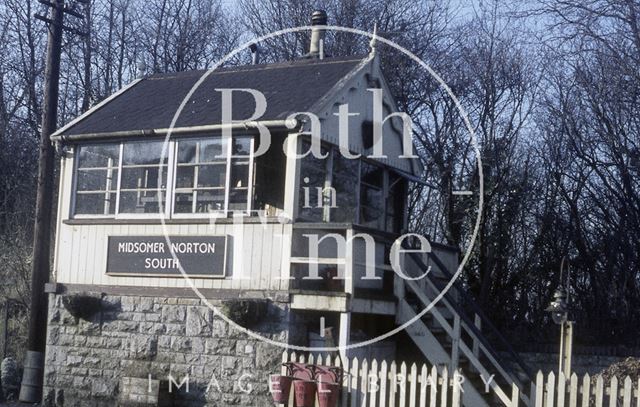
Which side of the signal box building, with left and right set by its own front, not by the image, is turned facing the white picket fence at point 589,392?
left

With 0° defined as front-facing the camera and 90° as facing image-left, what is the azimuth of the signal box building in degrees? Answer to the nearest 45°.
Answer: approximately 45°

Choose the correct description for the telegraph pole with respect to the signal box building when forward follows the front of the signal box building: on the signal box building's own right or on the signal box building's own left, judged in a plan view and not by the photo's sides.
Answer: on the signal box building's own right
